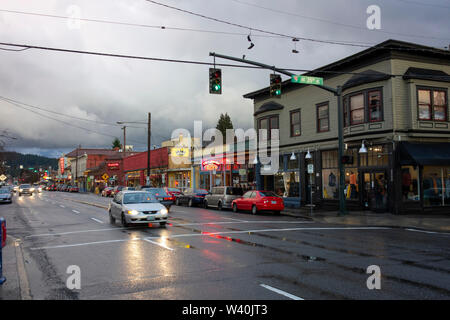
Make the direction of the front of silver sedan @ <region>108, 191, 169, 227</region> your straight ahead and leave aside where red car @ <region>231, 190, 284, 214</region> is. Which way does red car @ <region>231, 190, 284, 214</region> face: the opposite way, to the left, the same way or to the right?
the opposite way

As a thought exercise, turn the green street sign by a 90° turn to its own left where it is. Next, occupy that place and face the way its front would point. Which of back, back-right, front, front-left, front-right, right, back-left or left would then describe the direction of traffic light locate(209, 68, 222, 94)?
back-right

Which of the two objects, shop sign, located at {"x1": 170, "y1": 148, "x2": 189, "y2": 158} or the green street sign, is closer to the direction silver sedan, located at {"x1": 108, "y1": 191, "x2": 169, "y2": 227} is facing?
the green street sign

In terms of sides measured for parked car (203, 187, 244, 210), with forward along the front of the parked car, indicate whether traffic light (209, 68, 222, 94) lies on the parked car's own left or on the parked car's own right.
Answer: on the parked car's own left

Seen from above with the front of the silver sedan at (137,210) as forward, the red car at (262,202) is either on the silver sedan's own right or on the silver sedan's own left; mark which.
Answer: on the silver sedan's own left

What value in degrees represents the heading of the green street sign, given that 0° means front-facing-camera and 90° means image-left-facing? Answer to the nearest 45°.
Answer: approximately 0°

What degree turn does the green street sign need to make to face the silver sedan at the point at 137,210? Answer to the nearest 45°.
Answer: approximately 45° to its right

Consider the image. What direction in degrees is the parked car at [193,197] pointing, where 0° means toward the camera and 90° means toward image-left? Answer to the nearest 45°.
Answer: approximately 135°

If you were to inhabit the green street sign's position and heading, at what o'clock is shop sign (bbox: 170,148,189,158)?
The shop sign is roughly at 5 o'clock from the green street sign.

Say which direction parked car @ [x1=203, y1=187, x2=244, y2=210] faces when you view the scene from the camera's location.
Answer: facing away from the viewer and to the left of the viewer

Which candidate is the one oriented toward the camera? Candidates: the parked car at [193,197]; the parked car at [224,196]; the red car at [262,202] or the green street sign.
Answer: the green street sign

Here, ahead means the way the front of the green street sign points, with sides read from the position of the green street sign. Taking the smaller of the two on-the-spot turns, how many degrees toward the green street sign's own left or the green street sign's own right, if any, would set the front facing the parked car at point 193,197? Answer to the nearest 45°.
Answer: approximately 135° to the green street sign's own right

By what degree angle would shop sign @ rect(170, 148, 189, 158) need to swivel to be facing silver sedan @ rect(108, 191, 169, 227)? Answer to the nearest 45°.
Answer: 0° — it already faces it

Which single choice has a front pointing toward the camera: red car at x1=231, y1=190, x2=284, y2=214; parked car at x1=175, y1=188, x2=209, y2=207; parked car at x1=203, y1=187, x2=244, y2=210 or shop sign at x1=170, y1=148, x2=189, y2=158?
the shop sign

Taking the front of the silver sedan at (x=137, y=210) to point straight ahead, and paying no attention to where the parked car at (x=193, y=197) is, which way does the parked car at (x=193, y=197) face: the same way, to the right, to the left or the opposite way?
the opposite way
